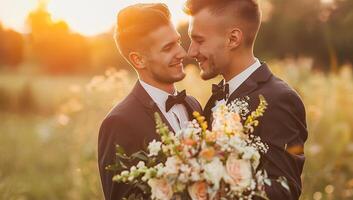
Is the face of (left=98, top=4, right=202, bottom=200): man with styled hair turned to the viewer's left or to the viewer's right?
to the viewer's right

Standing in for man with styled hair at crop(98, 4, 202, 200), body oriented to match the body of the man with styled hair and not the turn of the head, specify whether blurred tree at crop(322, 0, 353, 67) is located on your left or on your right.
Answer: on your left

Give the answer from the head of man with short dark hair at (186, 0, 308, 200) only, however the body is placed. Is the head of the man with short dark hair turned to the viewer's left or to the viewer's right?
to the viewer's left

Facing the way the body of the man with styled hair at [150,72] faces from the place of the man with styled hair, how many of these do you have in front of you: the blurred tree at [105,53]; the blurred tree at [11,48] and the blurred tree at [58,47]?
0

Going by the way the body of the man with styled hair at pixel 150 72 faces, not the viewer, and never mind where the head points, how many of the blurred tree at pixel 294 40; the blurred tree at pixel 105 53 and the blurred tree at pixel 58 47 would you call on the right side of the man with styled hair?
0

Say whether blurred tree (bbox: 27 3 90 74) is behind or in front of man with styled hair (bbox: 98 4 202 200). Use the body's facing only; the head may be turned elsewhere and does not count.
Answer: behind

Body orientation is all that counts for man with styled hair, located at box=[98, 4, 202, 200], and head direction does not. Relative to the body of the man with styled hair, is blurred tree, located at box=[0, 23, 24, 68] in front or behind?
behind

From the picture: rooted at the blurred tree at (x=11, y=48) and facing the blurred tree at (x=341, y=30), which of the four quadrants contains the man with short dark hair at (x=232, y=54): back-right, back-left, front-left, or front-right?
front-right

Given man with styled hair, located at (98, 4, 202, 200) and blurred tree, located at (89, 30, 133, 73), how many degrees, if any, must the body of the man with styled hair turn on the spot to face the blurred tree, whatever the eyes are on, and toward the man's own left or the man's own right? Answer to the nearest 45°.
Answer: approximately 135° to the man's own left

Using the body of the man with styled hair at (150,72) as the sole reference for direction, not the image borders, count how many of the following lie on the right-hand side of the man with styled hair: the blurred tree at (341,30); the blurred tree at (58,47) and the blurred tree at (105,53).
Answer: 0

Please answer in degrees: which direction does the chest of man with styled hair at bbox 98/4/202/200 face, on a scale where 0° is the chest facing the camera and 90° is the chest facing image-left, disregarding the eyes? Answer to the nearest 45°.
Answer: approximately 315°

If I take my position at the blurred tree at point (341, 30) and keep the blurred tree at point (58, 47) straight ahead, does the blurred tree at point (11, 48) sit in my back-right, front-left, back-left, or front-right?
front-left

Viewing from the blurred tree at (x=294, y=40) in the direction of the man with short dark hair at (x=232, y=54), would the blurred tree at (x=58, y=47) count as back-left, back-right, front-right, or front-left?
front-right
